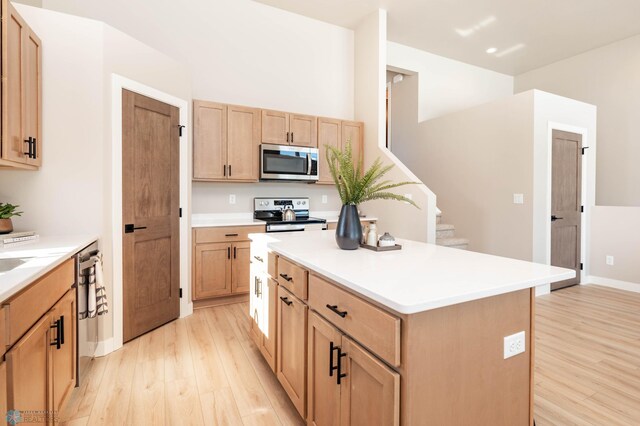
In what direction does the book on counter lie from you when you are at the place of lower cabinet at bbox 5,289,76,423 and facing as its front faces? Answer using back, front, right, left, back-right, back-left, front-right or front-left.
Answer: left

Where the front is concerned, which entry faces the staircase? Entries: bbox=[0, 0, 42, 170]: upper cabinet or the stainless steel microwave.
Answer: the upper cabinet

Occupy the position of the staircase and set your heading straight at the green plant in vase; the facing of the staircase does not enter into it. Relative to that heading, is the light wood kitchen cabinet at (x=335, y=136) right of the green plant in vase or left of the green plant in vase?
right

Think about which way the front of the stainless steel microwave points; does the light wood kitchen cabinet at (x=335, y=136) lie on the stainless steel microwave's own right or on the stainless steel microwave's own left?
on the stainless steel microwave's own left

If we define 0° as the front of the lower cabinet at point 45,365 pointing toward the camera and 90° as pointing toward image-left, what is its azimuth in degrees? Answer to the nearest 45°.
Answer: approximately 270°

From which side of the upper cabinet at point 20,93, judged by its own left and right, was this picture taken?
right

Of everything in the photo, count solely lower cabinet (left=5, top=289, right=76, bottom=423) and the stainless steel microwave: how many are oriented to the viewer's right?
1

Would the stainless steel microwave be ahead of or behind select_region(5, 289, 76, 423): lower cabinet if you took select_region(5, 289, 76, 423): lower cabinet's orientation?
ahead

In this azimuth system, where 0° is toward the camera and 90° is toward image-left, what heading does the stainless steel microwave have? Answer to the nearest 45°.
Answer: approximately 0°
